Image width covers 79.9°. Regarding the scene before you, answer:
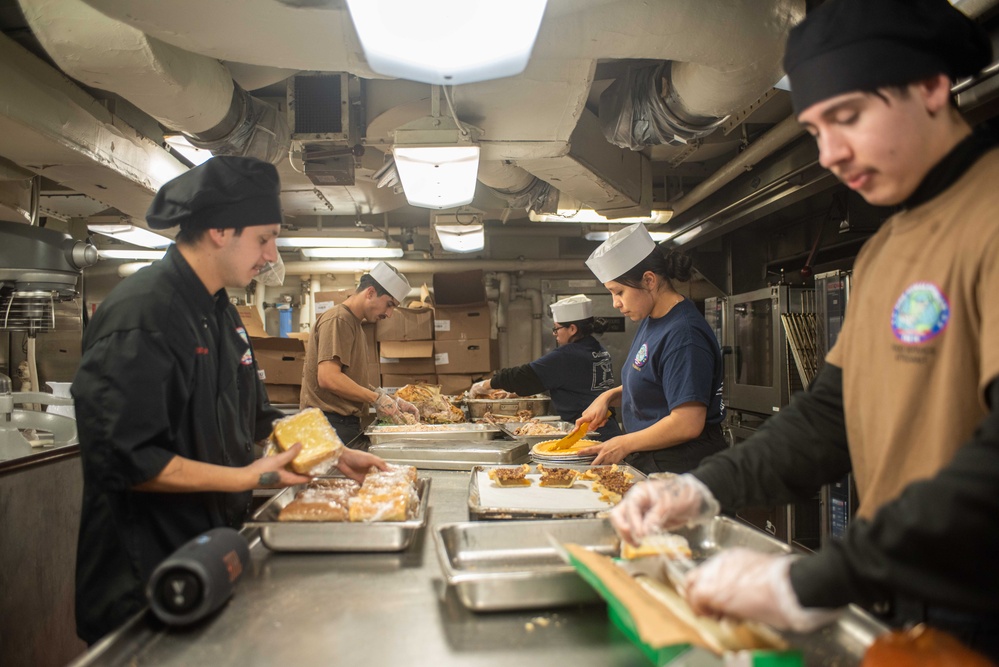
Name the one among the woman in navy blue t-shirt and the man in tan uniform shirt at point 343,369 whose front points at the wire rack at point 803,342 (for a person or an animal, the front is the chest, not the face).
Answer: the man in tan uniform shirt

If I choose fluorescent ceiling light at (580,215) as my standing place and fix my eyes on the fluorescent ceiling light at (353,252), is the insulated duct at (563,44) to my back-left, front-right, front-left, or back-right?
back-left

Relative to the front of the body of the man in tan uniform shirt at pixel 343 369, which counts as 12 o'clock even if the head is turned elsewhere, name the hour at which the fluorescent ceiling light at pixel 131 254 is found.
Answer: The fluorescent ceiling light is roughly at 8 o'clock from the man in tan uniform shirt.

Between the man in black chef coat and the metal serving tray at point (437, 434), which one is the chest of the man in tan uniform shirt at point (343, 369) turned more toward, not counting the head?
the metal serving tray

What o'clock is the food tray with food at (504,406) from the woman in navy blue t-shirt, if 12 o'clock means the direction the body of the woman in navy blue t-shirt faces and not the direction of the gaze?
The food tray with food is roughly at 2 o'clock from the woman in navy blue t-shirt.

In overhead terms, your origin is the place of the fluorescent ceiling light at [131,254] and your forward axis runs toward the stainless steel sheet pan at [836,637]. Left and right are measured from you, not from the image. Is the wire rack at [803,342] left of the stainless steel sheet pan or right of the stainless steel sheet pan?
left

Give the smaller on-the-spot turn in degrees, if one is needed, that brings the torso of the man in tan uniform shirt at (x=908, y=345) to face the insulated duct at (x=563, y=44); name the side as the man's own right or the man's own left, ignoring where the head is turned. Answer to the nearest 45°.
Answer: approximately 90° to the man's own right

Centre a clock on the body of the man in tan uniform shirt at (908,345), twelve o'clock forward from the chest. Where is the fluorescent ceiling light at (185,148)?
The fluorescent ceiling light is roughly at 2 o'clock from the man in tan uniform shirt.

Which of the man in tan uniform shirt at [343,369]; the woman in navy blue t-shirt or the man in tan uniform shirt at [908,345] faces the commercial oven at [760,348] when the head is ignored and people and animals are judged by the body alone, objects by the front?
the man in tan uniform shirt at [343,369]

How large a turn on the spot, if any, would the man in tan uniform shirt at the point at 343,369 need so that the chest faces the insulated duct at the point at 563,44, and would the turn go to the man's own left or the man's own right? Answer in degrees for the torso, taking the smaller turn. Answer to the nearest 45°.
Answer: approximately 45° to the man's own right

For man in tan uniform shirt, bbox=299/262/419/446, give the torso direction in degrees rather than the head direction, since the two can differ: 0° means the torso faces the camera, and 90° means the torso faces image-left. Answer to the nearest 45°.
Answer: approximately 270°

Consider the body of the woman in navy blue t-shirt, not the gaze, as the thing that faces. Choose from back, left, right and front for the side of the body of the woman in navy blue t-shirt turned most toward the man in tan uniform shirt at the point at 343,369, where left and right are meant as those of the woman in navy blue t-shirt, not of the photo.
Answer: front

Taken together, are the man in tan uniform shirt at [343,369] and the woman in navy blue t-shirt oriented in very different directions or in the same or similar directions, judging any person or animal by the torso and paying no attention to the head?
very different directions

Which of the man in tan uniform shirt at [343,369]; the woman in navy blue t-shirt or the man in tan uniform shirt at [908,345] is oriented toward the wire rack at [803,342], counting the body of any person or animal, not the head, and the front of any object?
the man in tan uniform shirt at [343,369]

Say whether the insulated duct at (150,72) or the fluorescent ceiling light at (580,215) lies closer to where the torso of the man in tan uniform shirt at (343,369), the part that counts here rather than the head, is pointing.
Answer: the fluorescent ceiling light

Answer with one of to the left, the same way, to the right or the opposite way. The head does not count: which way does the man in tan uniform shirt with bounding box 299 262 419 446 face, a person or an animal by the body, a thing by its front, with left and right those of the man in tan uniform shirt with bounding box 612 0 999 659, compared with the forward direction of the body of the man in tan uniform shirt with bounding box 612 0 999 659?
the opposite way

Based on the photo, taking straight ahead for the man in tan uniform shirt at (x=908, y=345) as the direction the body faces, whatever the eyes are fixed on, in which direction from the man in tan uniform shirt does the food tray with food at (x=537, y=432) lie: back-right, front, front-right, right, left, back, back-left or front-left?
right

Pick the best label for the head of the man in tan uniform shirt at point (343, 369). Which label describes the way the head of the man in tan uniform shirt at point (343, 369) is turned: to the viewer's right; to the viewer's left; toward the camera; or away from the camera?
to the viewer's right

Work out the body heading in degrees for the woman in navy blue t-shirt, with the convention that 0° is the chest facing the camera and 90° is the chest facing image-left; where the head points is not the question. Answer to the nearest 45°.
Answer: approximately 90°

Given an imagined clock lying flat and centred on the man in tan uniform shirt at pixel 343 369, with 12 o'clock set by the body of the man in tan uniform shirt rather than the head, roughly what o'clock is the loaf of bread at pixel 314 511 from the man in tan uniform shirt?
The loaf of bread is roughly at 3 o'clock from the man in tan uniform shirt.
